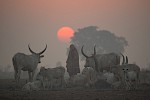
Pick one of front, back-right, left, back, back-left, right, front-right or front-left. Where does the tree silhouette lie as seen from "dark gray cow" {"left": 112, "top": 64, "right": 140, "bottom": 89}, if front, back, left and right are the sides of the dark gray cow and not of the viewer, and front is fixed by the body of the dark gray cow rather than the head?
back-right

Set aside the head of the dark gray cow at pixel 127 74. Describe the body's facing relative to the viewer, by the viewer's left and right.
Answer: facing the viewer and to the left of the viewer

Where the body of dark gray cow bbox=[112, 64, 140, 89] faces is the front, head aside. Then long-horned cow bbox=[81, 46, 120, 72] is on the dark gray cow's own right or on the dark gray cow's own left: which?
on the dark gray cow's own right

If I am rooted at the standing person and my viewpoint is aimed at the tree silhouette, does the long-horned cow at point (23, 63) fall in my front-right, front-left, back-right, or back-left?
back-left

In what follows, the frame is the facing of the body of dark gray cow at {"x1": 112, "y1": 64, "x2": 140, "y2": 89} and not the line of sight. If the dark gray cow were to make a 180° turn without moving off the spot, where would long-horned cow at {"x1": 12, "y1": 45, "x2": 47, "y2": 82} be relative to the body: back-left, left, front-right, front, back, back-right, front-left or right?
back-left

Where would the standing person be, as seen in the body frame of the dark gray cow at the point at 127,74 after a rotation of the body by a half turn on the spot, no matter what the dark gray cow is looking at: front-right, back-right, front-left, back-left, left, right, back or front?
left
